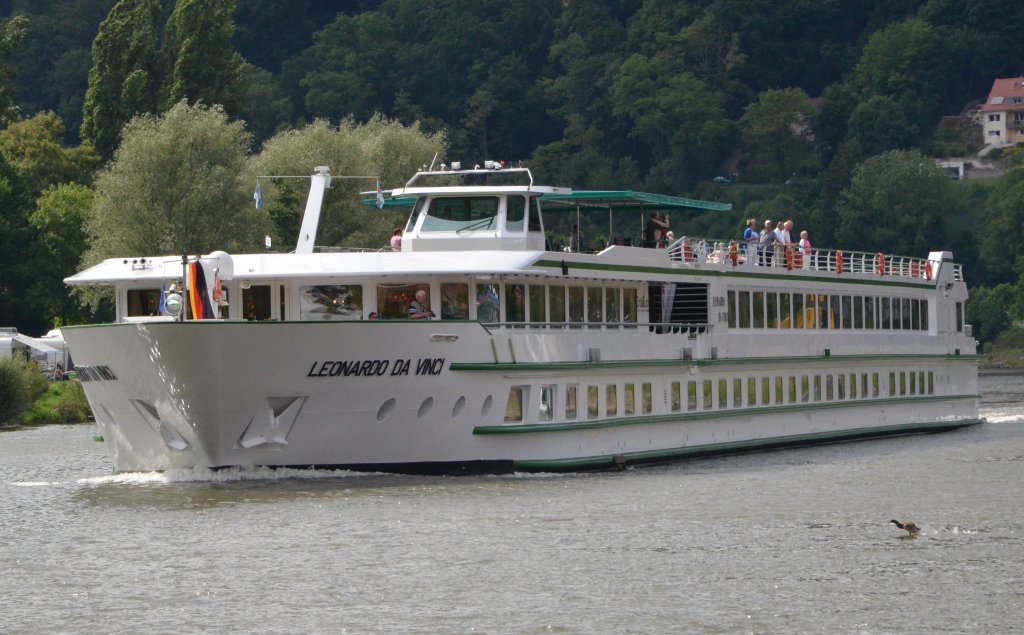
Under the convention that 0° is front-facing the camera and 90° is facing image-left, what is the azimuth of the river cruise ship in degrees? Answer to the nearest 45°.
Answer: approximately 45°

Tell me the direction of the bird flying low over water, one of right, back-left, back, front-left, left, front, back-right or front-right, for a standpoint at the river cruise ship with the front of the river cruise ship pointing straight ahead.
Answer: left
